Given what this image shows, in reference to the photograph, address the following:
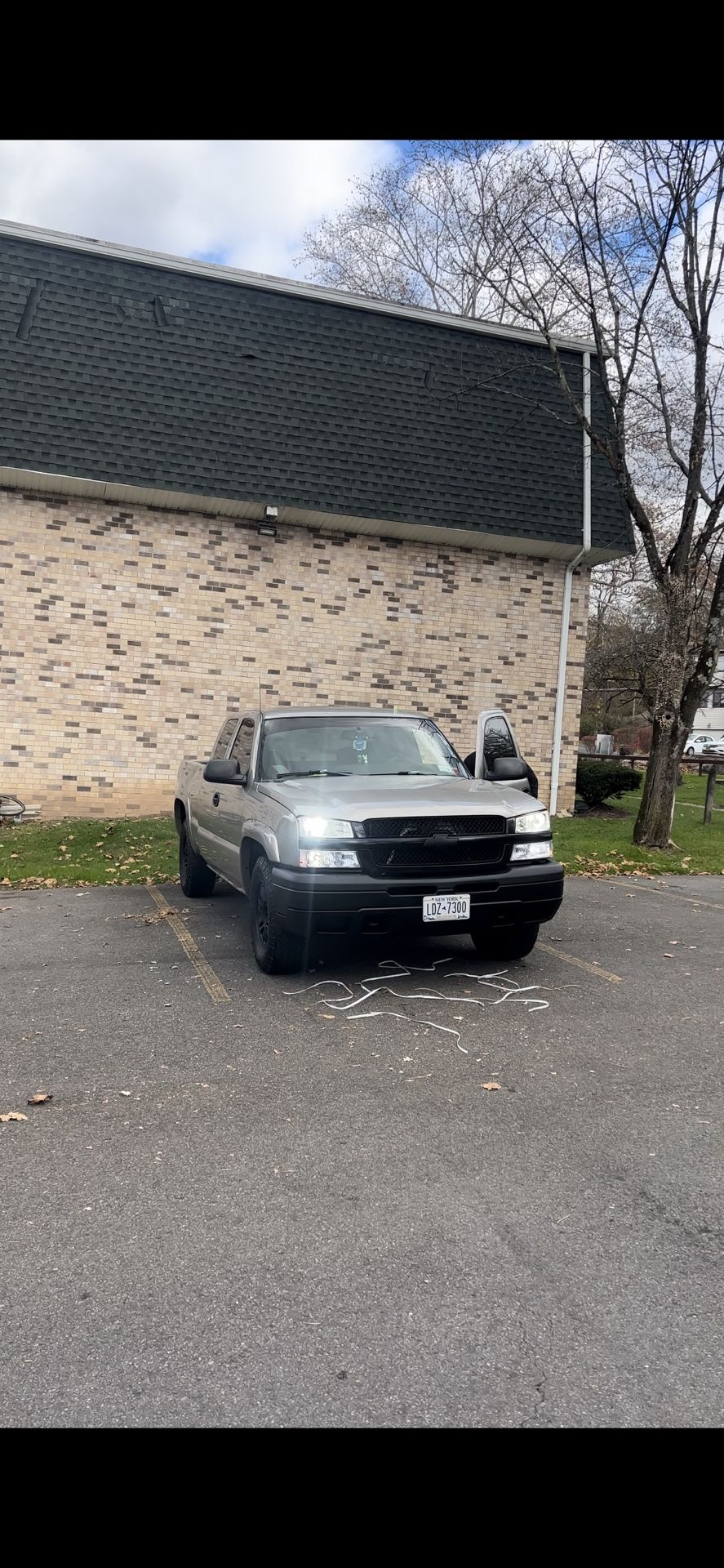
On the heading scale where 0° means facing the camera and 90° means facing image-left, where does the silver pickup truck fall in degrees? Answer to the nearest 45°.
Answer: approximately 315°

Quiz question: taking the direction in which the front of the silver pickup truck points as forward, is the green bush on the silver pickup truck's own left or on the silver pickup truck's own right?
on the silver pickup truck's own left
